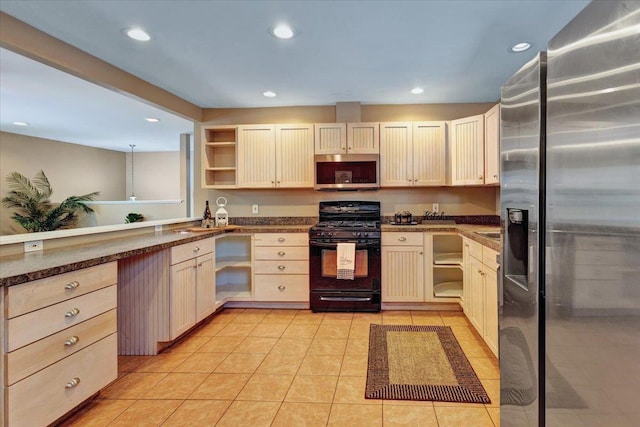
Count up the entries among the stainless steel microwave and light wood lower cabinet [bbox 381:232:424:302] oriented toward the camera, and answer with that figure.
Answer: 2

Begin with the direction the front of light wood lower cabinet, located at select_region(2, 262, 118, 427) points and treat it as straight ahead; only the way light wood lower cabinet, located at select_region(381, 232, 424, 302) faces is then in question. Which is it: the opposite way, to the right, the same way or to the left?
to the right
